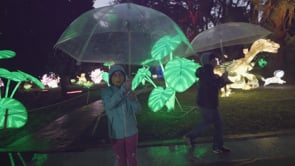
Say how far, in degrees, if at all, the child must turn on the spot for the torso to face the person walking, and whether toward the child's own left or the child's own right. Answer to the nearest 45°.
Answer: approximately 135° to the child's own left

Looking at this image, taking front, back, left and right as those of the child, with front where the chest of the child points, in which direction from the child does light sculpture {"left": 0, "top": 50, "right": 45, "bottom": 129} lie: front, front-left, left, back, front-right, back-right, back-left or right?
back-right

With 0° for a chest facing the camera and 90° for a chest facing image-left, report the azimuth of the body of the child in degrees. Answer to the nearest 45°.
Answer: approximately 0°

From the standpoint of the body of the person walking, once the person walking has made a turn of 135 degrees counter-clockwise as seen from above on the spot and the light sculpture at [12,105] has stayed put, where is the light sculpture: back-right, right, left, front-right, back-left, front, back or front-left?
front-left

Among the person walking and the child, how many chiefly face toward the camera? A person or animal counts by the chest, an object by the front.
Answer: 1

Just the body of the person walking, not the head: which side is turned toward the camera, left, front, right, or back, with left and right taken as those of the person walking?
right

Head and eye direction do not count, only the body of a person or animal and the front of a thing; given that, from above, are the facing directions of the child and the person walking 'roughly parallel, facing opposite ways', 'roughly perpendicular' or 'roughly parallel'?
roughly perpendicular
